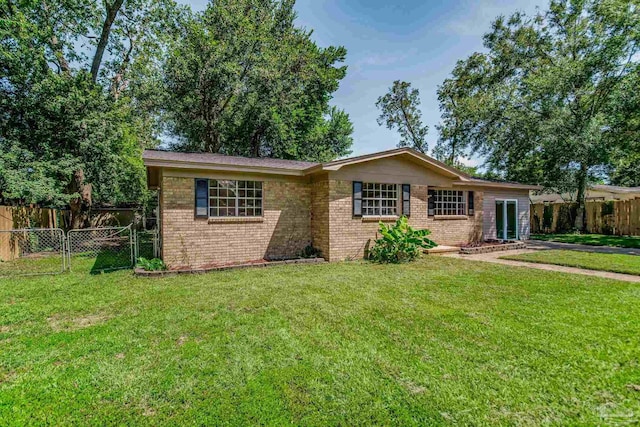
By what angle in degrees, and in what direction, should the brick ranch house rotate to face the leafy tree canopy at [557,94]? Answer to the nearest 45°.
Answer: approximately 90° to its left

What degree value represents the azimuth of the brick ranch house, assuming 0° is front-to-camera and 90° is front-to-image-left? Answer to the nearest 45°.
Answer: approximately 315°

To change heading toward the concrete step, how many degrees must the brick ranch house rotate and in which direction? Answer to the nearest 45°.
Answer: approximately 45° to its left

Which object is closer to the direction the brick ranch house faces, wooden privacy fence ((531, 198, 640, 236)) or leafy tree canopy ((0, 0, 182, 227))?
the wooden privacy fence

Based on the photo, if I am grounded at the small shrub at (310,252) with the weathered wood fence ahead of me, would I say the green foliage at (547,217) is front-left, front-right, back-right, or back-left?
back-right

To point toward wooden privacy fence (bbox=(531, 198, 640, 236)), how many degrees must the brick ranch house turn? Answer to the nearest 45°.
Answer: approximately 90° to its left

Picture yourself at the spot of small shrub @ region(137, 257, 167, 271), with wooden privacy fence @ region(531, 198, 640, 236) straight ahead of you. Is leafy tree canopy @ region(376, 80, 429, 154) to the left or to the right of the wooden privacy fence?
left

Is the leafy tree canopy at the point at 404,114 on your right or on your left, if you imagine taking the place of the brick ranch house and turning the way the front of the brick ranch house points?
on your left

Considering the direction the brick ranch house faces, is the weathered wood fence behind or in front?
behind

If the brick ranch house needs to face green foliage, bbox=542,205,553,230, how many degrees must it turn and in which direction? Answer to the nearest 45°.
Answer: approximately 90° to its left

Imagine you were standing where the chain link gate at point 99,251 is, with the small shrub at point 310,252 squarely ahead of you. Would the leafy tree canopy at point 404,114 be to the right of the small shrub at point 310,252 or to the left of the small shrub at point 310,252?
left
